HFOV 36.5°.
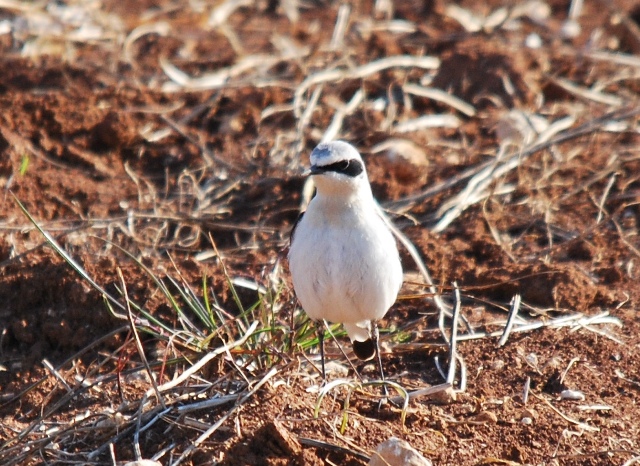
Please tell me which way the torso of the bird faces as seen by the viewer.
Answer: toward the camera

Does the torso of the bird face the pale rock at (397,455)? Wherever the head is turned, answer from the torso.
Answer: yes

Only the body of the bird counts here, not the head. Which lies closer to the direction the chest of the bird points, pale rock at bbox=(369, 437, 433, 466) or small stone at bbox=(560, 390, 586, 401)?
the pale rock

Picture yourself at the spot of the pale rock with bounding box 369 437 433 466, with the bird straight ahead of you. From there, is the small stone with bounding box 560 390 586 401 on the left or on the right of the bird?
right

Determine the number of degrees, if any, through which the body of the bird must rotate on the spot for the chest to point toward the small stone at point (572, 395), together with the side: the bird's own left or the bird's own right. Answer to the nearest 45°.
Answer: approximately 90° to the bird's own left
